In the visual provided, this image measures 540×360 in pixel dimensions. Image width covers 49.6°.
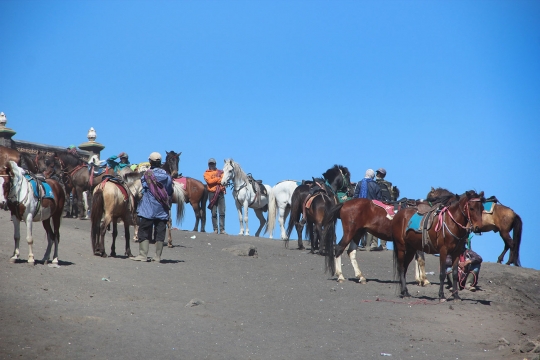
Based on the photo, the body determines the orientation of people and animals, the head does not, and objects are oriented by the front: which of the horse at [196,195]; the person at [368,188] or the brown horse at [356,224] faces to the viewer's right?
the brown horse

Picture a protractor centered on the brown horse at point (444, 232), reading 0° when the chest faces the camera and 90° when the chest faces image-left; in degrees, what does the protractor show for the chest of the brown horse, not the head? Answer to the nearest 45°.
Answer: approximately 315°

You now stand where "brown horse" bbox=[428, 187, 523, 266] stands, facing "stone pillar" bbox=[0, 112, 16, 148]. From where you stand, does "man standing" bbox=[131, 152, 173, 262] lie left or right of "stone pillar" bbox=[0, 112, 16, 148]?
left

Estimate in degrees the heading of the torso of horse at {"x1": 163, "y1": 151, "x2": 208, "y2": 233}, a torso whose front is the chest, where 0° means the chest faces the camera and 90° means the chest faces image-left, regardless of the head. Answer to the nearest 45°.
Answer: approximately 45°

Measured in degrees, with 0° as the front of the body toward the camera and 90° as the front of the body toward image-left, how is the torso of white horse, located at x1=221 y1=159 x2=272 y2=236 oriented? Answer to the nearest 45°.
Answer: approximately 45°

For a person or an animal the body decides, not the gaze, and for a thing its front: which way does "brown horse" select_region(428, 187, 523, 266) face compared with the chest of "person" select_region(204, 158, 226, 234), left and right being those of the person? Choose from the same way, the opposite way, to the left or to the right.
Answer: to the right

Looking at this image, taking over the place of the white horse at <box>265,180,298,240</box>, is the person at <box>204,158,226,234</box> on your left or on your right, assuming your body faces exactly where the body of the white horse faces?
on your left

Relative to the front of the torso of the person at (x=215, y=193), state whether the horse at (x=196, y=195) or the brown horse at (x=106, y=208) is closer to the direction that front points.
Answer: the brown horse

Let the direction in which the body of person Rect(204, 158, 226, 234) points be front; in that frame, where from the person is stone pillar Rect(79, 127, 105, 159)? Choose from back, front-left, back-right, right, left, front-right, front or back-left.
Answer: back-right

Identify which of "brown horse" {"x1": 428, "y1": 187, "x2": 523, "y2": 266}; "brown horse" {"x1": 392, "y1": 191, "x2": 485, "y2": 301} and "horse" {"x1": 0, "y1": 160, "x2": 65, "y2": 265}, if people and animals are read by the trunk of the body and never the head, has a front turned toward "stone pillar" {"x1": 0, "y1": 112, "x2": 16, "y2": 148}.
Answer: "brown horse" {"x1": 428, "y1": 187, "x2": 523, "y2": 266}

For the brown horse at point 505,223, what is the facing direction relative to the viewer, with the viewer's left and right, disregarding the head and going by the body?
facing to the left of the viewer
